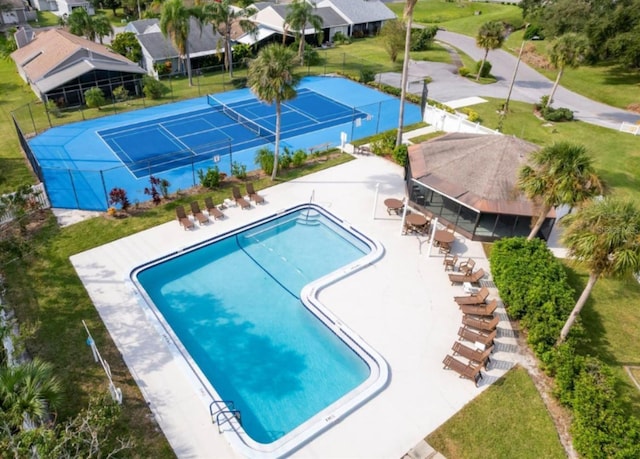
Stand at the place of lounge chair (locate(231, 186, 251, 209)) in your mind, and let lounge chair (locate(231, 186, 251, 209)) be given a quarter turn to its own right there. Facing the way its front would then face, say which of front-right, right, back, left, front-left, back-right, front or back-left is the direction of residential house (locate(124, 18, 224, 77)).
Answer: back-right

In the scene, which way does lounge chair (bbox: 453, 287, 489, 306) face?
to the viewer's left

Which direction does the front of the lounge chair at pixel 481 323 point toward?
to the viewer's left

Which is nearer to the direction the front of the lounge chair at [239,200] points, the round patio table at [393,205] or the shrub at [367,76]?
the round patio table

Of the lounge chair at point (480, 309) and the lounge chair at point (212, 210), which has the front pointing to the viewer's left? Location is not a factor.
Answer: the lounge chair at point (480, 309)

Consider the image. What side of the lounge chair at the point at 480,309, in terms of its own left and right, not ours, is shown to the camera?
left

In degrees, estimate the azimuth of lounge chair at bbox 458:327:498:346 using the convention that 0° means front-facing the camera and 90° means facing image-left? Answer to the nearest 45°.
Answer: approximately 90°

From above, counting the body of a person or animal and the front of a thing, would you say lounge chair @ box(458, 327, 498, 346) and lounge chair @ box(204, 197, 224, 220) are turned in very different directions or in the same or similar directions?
very different directions

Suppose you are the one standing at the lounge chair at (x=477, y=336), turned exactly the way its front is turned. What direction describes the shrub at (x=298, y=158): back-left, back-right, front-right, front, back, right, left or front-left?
front-right

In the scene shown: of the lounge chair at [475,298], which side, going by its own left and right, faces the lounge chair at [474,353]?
left

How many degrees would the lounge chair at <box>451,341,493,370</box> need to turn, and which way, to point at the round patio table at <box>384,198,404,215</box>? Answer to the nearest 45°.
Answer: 0° — it already faces it

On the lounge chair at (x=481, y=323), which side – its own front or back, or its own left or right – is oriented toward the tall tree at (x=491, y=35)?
right

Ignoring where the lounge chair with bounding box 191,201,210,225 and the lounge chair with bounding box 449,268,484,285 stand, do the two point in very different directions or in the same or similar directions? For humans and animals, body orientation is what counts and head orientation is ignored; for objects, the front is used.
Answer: very different directions

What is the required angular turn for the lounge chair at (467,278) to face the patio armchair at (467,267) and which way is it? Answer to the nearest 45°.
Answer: approximately 90° to its right

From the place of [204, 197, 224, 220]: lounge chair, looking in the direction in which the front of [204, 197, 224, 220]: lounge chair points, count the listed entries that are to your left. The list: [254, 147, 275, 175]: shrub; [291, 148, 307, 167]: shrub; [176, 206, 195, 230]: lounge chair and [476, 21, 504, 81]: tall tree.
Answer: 3
